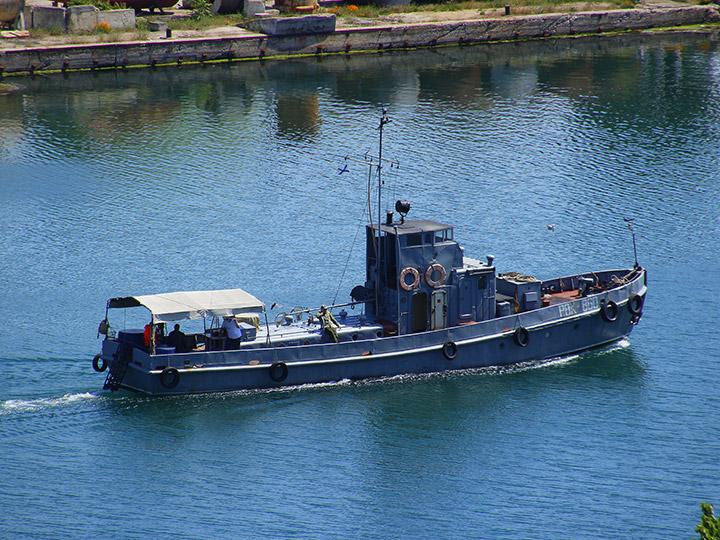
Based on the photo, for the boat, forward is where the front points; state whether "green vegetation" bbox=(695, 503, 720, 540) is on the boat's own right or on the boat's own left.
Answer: on the boat's own right

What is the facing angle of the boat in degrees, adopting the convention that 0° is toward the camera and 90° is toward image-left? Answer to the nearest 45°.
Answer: approximately 225°
